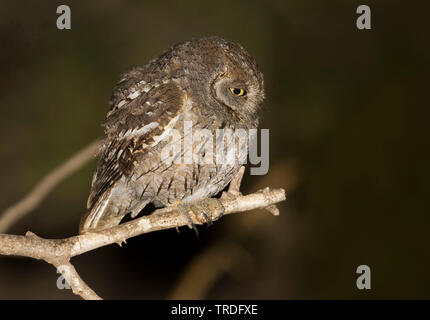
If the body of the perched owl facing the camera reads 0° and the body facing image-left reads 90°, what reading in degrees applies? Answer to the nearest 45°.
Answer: approximately 270°
